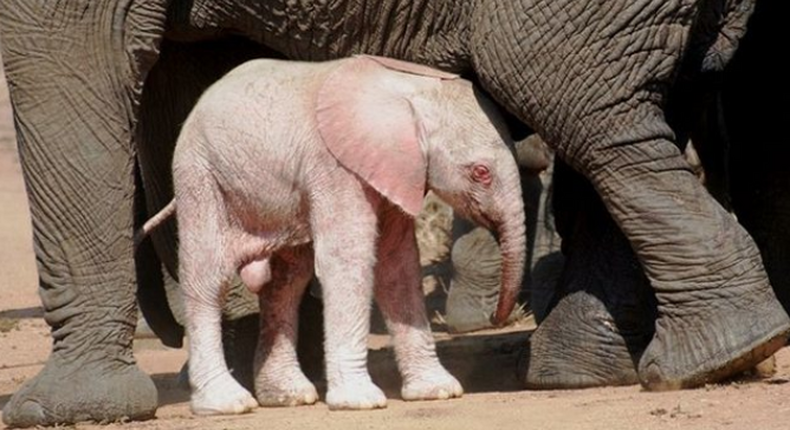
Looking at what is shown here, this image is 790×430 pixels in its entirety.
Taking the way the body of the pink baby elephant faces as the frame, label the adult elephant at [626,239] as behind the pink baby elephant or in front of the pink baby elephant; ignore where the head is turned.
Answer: in front

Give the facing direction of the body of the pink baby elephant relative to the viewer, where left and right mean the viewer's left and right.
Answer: facing to the right of the viewer
